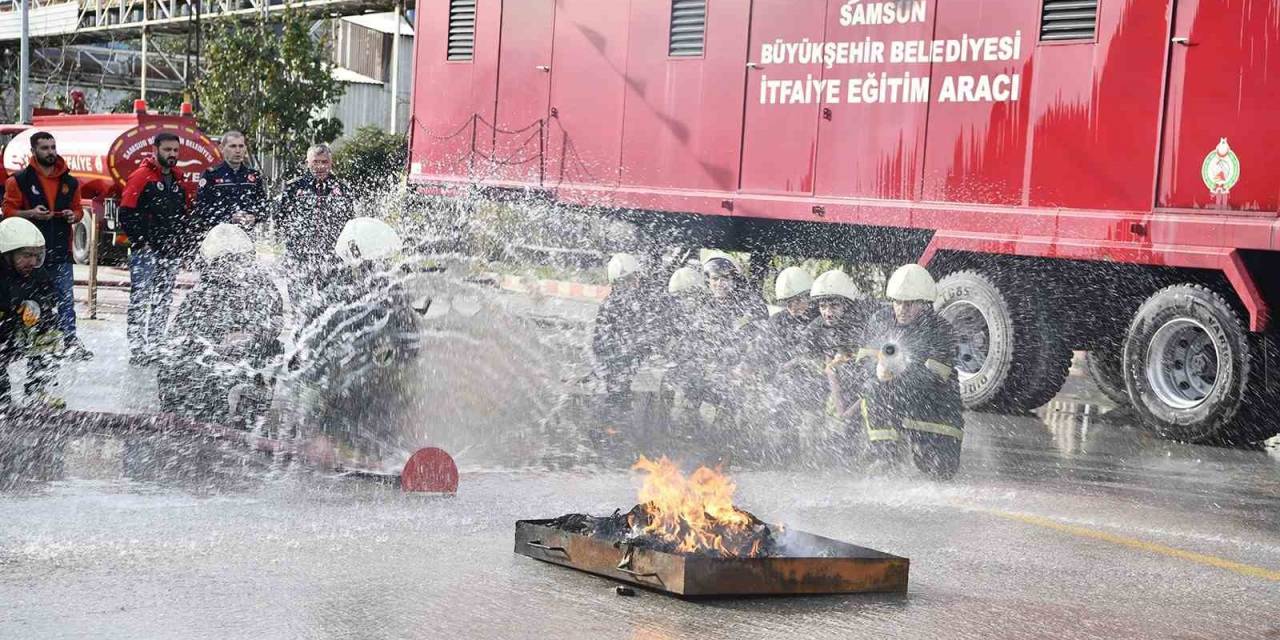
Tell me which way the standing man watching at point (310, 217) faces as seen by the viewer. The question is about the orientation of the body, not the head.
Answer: toward the camera

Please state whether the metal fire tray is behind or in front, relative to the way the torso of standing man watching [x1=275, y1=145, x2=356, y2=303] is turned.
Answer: in front

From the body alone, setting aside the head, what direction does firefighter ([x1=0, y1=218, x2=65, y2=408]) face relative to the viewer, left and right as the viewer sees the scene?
facing the viewer and to the right of the viewer

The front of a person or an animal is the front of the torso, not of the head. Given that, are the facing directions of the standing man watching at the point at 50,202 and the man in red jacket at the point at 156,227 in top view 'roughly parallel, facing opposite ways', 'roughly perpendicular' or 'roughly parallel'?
roughly parallel

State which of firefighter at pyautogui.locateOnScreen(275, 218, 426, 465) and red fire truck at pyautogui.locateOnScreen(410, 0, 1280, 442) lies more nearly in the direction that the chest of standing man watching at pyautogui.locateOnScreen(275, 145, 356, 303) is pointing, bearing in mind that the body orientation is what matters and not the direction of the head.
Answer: the firefighter

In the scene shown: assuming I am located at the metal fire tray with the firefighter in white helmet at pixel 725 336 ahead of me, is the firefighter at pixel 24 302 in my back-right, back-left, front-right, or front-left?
front-left

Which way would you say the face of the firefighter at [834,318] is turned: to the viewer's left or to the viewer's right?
to the viewer's left

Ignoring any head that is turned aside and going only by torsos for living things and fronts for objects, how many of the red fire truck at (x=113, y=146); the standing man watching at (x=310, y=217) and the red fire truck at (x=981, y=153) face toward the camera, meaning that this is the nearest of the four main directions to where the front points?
1

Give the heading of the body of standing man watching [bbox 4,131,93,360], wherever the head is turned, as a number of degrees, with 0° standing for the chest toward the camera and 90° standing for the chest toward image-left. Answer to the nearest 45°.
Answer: approximately 315°
